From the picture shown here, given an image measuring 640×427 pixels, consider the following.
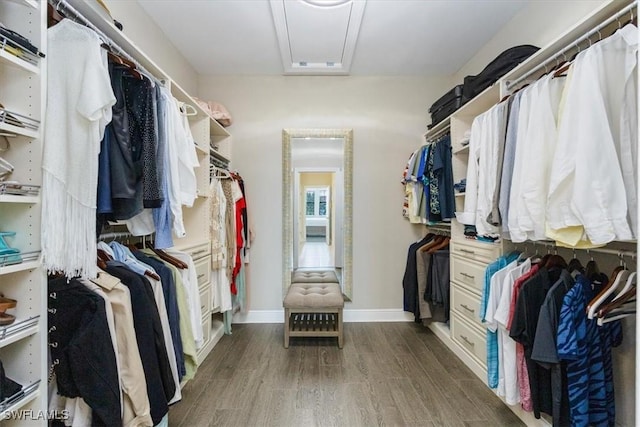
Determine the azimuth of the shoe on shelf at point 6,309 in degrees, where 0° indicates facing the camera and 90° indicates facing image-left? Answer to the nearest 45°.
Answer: approximately 270°

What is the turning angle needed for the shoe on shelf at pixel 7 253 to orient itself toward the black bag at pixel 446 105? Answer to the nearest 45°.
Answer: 0° — it already faces it

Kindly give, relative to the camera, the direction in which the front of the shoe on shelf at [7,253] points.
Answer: facing to the right of the viewer

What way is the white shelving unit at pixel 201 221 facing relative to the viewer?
to the viewer's right

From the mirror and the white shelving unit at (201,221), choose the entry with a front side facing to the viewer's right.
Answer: the white shelving unit

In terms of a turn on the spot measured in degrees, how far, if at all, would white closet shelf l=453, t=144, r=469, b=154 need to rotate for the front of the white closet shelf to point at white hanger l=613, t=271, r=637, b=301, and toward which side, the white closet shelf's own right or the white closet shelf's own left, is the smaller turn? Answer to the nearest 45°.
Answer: approximately 135° to the white closet shelf's own left

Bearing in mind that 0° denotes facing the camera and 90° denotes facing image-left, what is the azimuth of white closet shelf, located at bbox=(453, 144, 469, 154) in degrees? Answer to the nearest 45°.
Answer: approximately 90°

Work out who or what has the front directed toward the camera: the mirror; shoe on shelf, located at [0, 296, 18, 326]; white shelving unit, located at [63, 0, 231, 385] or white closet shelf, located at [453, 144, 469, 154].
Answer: the mirror

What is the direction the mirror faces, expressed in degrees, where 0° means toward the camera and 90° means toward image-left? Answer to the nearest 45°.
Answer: approximately 0°
